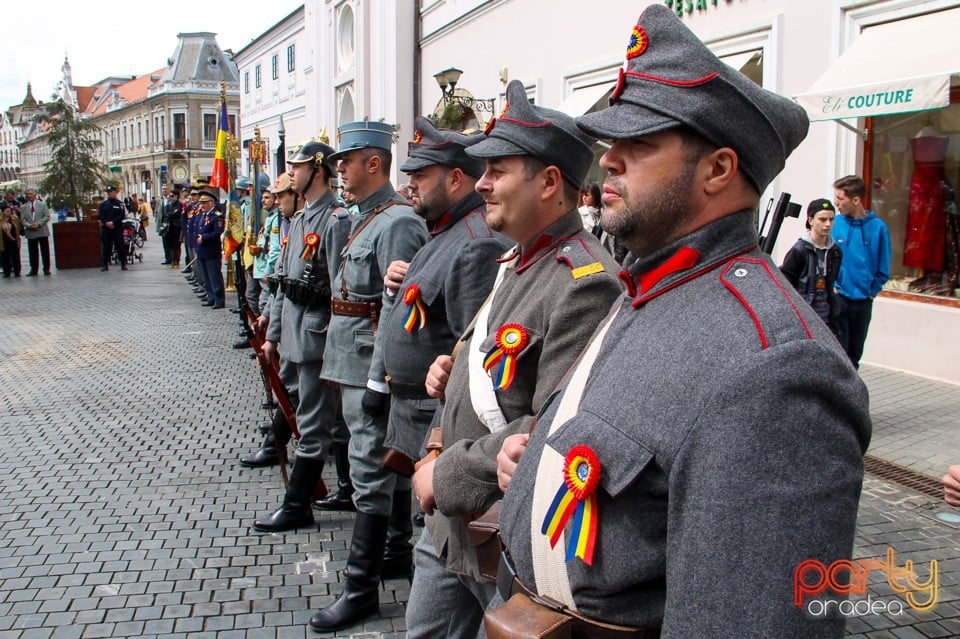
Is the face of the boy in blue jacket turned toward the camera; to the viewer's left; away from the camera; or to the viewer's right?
to the viewer's left

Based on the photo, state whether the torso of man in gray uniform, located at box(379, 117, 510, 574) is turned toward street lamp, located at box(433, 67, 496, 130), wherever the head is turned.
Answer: no
